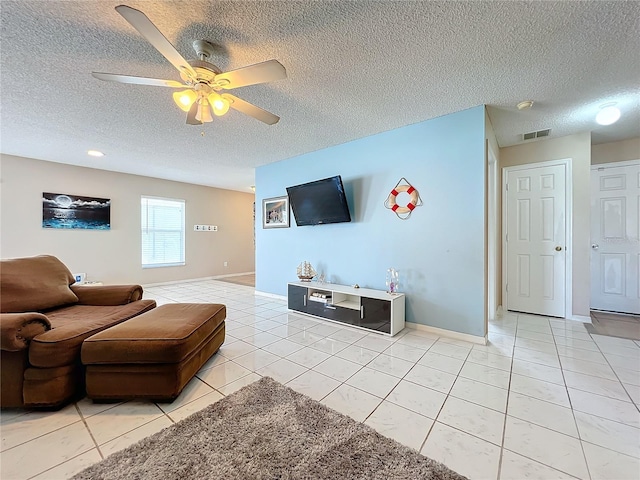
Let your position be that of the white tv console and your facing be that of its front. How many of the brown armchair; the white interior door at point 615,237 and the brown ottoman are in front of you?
2

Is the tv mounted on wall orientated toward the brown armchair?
yes

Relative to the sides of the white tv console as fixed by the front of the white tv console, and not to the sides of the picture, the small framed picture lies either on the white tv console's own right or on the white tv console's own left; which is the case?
on the white tv console's own right

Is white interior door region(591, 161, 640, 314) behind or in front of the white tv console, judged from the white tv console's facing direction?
behind

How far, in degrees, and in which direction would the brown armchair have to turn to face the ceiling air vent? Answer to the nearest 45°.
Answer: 0° — it already faces it

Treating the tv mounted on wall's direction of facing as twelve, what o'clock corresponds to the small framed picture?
The small framed picture is roughly at 3 o'clock from the tv mounted on wall.

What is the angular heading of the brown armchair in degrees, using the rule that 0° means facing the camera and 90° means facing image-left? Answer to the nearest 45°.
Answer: approximately 315°

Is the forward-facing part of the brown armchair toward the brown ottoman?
yes

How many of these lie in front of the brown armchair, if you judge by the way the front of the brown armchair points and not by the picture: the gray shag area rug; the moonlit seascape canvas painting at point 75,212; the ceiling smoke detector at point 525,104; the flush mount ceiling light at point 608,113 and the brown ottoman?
4
